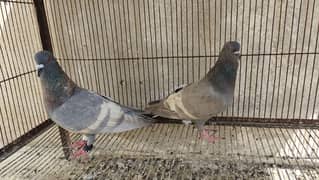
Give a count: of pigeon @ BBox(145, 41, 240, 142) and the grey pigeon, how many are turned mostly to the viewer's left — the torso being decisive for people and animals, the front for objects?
1

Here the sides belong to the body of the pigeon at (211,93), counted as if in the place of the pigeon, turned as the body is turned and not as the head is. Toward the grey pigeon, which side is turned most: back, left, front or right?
back

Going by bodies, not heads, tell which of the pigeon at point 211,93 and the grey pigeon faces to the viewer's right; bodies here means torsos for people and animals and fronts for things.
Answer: the pigeon

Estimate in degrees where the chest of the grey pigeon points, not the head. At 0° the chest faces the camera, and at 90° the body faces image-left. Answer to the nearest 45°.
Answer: approximately 90°

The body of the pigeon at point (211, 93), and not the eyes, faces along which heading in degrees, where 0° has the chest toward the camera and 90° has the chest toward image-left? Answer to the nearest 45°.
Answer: approximately 270°

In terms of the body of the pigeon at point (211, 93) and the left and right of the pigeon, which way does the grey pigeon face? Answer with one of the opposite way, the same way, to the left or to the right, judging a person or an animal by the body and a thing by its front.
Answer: the opposite way

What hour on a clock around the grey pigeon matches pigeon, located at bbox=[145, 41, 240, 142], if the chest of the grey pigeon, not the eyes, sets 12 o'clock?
The pigeon is roughly at 6 o'clock from the grey pigeon.
